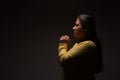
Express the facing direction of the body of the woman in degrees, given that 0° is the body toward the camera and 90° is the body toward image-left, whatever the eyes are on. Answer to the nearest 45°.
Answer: approximately 90°

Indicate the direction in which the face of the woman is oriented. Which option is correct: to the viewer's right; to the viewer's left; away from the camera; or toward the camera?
to the viewer's left
